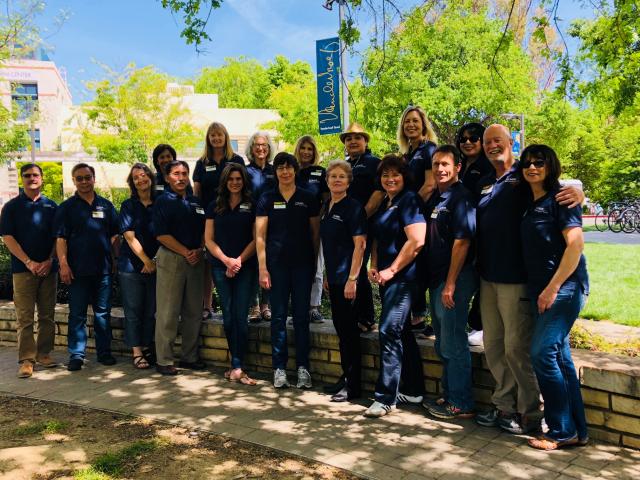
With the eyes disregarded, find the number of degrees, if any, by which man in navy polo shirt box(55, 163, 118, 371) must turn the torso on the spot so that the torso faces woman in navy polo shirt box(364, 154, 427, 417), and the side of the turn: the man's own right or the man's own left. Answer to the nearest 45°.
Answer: approximately 45° to the man's own left

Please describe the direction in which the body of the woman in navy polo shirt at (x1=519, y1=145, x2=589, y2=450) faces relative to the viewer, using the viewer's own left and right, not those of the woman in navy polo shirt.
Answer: facing the viewer and to the left of the viewer

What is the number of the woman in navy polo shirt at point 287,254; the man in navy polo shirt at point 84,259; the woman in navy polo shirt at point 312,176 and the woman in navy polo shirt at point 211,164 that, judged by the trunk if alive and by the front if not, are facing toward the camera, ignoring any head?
4

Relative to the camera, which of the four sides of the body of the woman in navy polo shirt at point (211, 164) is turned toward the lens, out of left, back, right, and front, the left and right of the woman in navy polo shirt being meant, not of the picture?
front

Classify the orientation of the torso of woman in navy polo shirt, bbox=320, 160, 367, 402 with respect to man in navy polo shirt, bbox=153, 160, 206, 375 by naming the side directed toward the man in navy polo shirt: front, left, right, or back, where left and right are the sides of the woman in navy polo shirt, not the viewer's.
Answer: right

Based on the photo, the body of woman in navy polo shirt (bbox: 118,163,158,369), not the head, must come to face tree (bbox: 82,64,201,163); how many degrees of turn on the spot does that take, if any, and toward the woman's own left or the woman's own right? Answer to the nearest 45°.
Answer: approximately 135° to the woman's own left

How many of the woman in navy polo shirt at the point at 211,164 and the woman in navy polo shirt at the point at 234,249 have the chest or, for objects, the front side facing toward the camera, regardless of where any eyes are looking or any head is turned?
2
